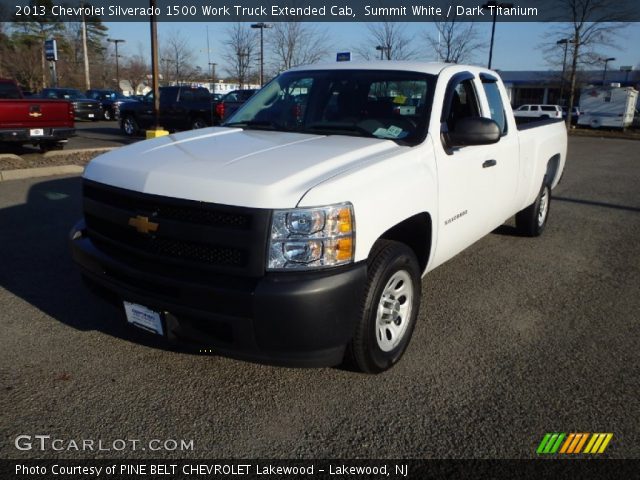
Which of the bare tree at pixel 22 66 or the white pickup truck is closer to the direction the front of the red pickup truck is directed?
the bare tree

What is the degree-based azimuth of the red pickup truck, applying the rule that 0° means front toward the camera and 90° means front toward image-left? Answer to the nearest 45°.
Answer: approximately 135°

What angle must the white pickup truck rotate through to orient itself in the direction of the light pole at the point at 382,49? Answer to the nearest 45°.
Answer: approximately 135° to its right

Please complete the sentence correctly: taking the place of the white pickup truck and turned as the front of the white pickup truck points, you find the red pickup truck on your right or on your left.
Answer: on your right

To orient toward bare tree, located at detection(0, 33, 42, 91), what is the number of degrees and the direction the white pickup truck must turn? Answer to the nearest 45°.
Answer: approximately 90° to its right

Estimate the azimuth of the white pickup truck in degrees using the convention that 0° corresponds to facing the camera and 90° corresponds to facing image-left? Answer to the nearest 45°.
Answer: approximately 45°

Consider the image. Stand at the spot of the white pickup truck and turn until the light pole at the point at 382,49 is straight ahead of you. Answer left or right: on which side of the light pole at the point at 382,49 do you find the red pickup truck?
left
